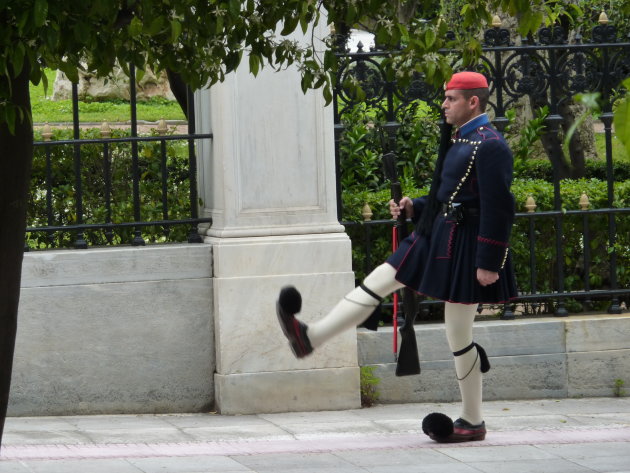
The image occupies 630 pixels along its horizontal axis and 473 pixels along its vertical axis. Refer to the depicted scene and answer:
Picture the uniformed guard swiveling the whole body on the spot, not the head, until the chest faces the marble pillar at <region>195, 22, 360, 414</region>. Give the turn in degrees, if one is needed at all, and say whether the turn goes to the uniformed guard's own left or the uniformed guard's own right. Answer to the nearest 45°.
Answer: approximately 45° to the uniformed guard's own right

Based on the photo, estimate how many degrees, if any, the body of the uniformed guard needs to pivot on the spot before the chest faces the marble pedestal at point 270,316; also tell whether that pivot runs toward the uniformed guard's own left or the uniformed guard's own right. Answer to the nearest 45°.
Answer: approximately 45° to the uniformed guard's own right

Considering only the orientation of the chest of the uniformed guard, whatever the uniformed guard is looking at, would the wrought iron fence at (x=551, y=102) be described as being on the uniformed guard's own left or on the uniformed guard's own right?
on the uniformed guard's own right

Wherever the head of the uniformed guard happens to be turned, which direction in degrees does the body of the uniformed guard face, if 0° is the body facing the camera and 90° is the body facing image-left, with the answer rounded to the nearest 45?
approximately 90°
